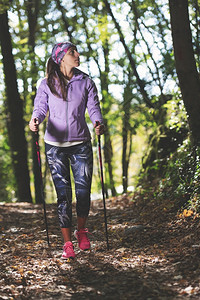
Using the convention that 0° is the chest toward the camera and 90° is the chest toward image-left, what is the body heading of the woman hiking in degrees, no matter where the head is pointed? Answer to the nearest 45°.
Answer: approximately 0°
